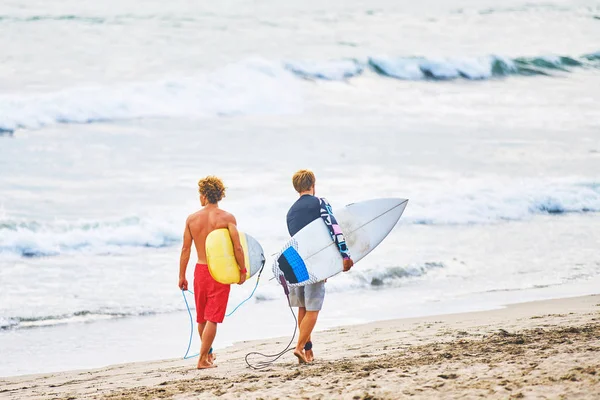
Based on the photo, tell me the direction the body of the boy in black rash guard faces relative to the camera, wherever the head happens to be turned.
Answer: away from the camera

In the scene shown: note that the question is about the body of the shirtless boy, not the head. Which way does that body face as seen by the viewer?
away from the camera

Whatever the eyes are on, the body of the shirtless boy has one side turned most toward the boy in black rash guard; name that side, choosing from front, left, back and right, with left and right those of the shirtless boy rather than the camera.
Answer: right

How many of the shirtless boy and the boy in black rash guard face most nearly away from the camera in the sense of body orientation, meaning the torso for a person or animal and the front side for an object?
2

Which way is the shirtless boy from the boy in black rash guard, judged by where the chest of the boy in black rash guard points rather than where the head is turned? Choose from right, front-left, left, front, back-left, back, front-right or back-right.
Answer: left
